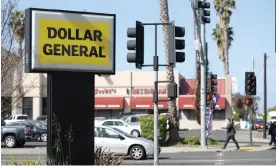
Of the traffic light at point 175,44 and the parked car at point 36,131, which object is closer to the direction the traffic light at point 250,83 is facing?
the traffic light

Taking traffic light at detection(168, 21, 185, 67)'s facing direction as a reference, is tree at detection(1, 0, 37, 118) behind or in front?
behind

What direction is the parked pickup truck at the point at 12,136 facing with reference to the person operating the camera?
facing to the left of the viewer

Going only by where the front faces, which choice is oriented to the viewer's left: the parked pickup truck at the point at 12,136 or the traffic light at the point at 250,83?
the parked pickup truck

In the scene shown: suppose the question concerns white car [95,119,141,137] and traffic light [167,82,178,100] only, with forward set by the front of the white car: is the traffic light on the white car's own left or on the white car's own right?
on the white car's own right
